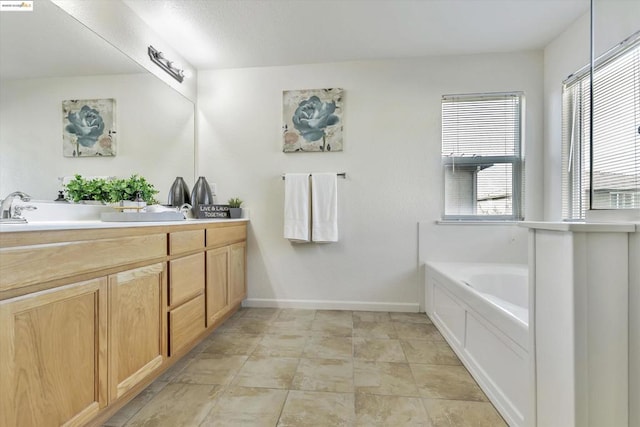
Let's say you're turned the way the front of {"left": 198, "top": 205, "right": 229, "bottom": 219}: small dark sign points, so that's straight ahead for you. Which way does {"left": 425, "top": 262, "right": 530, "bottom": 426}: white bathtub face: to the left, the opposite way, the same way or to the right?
to the right

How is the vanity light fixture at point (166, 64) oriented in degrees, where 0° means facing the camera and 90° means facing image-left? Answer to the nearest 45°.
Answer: approximately 315°

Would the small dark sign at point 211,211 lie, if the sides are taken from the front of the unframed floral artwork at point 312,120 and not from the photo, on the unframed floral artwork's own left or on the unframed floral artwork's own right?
on the unframed floral artwork's own right

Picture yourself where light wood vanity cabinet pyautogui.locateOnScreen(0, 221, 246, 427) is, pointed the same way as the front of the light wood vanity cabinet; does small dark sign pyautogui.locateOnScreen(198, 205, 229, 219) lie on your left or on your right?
on your left

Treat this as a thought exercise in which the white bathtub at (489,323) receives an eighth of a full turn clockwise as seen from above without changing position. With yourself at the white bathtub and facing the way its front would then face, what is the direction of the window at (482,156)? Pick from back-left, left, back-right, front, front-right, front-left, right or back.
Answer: right

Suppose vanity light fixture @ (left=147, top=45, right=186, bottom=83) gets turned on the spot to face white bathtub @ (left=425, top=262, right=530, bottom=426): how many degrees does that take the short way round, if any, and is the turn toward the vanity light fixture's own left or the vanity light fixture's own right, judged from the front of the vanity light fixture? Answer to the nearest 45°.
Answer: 0° — it already faces it

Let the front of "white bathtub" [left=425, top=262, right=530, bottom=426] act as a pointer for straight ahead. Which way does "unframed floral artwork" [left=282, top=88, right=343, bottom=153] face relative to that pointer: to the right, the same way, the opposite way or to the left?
to the left

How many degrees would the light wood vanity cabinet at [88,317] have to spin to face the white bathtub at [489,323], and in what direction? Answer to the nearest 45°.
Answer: approximately 45° to its left

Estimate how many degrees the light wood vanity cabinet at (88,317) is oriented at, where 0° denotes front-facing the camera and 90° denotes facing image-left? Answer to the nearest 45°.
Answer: approximately 315°

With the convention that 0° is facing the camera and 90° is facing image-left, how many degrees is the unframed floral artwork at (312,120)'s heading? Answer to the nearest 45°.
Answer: approximately 0°

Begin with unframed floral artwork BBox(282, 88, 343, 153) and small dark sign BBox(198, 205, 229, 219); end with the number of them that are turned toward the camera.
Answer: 2

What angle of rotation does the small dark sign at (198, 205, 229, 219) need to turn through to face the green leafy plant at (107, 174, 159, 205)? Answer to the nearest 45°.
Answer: approximately 45° to its right
